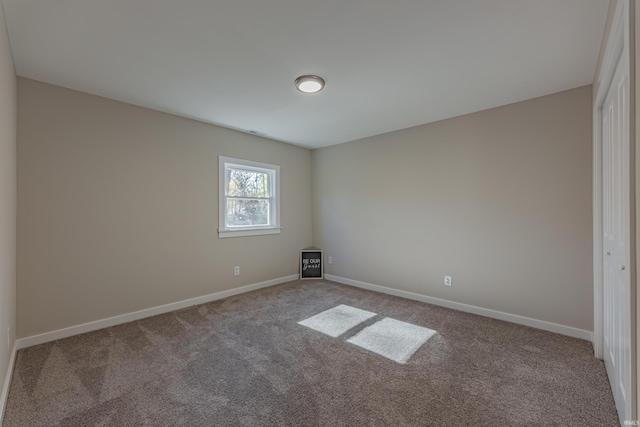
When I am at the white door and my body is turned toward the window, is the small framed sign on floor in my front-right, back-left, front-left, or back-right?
front-right

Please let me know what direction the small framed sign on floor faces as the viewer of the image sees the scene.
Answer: facing the viewer

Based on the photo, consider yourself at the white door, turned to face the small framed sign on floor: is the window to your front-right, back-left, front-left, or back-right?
front-left

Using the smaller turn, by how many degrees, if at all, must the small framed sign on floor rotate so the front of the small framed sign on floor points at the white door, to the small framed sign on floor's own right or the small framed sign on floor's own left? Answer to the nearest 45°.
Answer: approximately 45° to the small framed sign on floor's own left
